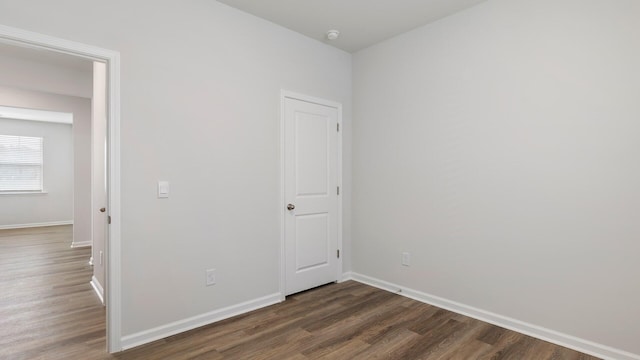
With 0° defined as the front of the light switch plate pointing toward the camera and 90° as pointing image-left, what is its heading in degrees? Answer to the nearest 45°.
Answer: approximately 0°

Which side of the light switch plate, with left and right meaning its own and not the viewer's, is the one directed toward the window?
back

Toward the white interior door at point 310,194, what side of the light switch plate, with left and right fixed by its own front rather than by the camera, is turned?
left

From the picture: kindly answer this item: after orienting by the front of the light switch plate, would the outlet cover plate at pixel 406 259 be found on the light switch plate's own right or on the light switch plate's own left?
on the light switch plate's own left
